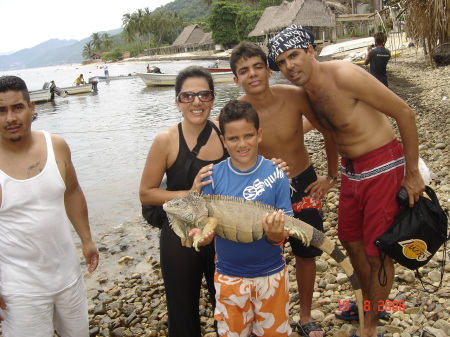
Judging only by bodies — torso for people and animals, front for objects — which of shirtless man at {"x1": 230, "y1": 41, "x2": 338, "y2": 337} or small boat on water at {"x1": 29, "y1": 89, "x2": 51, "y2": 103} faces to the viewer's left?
the small boat on water

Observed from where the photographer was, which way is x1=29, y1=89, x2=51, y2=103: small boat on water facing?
facing to the left of the viewer

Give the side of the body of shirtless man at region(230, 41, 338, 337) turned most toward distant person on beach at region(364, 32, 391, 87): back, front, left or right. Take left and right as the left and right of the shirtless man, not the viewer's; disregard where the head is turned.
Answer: back

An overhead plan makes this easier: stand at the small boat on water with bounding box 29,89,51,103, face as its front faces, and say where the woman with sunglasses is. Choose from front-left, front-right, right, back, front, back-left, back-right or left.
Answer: left

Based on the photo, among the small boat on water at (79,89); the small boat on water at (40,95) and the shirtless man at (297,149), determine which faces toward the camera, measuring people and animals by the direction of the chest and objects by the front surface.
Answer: the shirtless man

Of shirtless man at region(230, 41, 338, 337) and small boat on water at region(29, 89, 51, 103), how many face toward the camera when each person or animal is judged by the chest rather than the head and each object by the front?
1

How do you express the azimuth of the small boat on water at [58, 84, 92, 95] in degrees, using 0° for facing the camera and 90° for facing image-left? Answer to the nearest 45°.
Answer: approximately 90°

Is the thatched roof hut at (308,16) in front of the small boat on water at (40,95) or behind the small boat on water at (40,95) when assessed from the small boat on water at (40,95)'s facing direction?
behind

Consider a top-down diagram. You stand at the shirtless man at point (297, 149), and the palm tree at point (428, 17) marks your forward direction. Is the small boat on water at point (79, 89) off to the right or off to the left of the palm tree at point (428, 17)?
left

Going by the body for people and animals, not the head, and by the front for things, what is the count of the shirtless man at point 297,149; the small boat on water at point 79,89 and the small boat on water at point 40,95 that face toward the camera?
1

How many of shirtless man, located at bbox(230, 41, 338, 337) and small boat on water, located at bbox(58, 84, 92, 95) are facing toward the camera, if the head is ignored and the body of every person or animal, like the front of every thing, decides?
1

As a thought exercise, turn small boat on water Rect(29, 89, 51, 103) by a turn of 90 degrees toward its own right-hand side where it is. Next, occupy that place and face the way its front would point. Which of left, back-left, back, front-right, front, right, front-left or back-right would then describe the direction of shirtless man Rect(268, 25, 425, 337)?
back

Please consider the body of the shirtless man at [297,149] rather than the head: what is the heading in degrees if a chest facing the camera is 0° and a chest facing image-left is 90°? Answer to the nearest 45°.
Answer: approximately 0°
